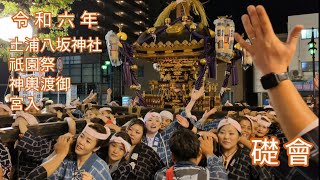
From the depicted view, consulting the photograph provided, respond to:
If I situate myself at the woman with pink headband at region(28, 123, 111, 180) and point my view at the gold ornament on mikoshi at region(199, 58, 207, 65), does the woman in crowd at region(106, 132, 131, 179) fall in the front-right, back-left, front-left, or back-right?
front-right

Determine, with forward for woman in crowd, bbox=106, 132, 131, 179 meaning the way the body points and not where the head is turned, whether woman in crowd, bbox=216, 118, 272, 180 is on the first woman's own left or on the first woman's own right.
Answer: on the first woman's own left

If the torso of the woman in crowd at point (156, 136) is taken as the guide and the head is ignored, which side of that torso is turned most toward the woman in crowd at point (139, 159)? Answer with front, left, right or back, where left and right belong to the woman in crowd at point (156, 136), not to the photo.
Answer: front

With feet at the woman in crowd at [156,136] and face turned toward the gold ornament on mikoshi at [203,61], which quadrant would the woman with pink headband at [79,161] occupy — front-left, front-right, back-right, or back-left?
back-left

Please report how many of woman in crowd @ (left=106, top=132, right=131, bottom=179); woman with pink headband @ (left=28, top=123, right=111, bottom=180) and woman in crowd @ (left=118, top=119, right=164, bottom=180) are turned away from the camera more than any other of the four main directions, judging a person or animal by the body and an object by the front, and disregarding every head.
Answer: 0

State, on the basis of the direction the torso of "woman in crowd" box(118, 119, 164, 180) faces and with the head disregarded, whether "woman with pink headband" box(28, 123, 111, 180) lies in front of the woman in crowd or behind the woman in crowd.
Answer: in front

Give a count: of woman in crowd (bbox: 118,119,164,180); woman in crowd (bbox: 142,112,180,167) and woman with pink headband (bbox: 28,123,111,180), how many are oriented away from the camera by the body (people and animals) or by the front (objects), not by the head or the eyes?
0

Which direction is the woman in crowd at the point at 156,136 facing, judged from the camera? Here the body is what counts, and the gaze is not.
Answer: toward the camera

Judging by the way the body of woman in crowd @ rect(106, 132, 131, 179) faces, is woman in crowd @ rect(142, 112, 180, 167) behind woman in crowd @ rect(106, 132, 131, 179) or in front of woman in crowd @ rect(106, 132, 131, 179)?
behind

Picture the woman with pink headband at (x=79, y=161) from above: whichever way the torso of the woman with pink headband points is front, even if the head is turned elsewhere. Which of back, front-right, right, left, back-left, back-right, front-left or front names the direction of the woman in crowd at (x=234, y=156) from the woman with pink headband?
back-left

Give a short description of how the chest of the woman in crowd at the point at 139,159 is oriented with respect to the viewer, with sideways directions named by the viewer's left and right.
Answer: facing the viewer and to the left of the viewer
